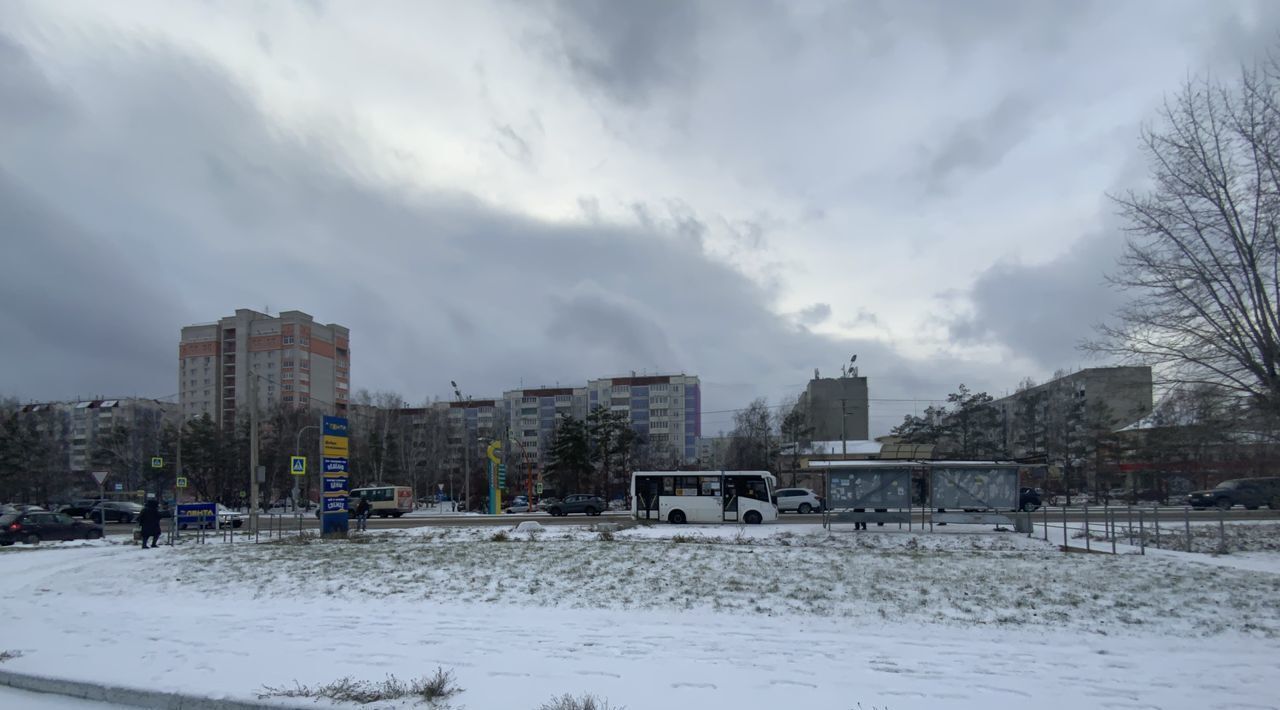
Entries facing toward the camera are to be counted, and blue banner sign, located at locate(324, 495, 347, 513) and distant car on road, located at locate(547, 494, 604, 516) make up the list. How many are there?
1

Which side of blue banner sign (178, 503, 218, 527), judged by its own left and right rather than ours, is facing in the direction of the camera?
front

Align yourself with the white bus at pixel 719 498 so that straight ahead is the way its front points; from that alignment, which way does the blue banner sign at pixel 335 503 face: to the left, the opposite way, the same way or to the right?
to the right

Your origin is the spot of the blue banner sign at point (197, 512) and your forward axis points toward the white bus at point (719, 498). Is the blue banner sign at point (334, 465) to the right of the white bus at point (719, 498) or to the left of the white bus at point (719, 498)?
right

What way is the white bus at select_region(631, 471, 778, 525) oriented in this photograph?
to the viewer's right

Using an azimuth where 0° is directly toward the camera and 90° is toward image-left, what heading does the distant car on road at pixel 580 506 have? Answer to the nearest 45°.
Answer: approximately 90°

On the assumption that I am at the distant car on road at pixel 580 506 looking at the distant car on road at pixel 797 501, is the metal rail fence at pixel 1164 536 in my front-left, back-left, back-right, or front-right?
front-right

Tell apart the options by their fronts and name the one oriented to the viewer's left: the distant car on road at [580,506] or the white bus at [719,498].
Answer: the distant car on road

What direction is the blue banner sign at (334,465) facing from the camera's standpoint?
toward the camera
